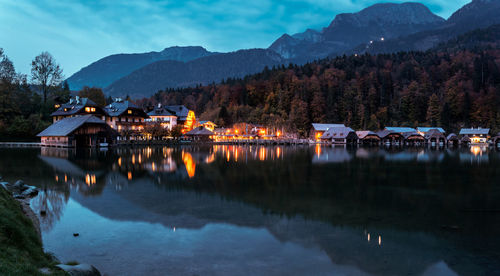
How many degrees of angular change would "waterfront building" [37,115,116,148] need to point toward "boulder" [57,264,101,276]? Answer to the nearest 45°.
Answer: approximately 45° to its right

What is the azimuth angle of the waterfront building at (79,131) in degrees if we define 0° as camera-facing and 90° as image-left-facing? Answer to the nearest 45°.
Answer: approximately 315°
